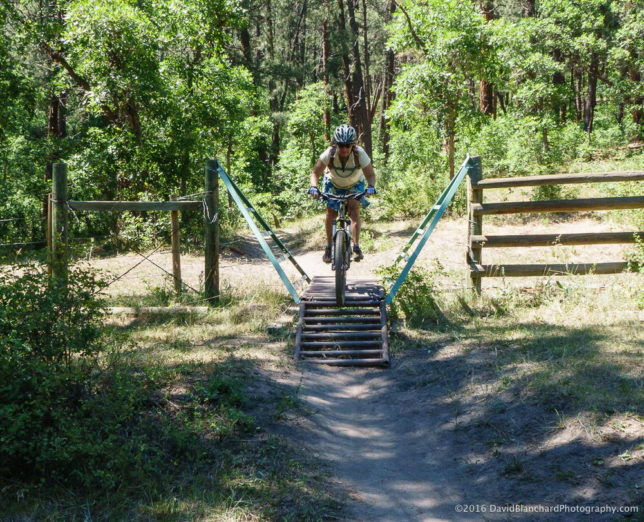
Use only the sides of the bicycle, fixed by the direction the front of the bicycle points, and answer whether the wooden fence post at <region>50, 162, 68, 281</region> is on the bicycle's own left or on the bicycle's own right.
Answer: on the bicycle's own right

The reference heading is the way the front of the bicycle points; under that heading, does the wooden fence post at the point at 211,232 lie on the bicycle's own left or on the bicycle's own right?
on the bicycle's own right

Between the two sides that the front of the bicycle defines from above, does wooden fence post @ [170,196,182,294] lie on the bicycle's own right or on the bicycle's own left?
on the bicycle's own right

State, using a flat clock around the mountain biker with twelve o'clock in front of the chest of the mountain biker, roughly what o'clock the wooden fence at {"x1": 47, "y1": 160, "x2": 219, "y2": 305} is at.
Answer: The wooden fence is roughly at 3 o'clock from the mountain biker.

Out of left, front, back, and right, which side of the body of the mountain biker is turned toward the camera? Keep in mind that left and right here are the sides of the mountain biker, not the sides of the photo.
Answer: front

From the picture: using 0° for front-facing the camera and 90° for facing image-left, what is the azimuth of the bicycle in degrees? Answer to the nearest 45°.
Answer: approximately 0°

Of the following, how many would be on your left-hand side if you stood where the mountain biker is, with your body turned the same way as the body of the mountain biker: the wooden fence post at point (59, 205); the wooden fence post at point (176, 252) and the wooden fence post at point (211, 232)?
0

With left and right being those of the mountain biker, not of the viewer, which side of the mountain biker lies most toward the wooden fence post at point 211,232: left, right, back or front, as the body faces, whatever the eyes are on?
right
